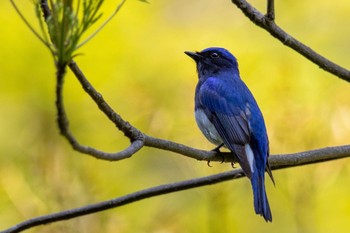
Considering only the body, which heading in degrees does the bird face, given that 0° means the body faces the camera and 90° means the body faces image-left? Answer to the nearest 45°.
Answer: approximately 135°

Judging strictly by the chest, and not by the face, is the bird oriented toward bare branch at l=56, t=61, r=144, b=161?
no
